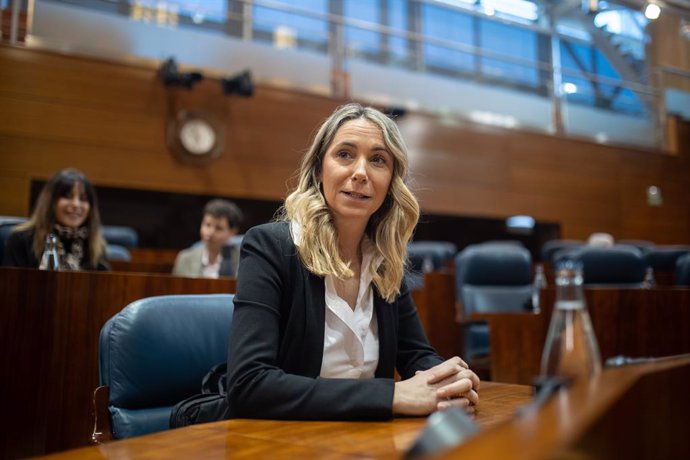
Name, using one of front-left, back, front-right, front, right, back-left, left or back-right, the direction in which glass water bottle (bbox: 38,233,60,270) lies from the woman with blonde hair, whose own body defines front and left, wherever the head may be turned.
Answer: back

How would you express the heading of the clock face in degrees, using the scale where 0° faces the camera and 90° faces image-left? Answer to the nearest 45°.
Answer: approximately 0°

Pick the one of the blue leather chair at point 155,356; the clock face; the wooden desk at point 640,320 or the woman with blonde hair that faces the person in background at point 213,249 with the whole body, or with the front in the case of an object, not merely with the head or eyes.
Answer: the clock face

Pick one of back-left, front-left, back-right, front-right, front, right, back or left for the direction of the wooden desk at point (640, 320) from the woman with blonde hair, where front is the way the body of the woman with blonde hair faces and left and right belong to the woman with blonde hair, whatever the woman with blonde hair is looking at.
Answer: left

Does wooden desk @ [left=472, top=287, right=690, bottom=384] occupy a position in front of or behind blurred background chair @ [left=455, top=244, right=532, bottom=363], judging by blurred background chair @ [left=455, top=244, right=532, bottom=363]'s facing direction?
in front

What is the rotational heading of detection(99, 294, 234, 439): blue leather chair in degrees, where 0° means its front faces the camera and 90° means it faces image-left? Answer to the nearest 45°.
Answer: approximately 315°

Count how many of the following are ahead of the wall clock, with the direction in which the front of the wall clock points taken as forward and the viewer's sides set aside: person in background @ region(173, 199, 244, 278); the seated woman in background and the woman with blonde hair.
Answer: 3
